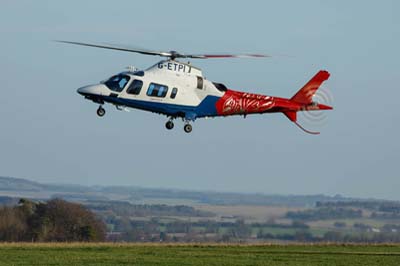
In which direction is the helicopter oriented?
to the viewer's left
